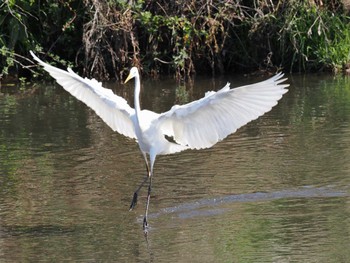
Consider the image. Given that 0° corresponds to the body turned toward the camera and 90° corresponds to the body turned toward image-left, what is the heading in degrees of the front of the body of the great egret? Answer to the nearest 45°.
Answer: approximately 45°
